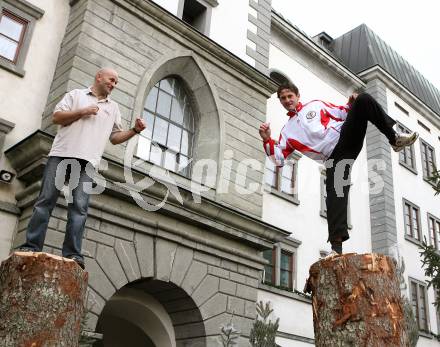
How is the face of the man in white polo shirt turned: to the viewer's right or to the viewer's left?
to the viewer's right

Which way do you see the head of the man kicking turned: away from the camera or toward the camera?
toward the camera

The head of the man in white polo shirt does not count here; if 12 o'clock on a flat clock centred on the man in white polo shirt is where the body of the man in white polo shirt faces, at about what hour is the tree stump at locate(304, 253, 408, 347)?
The tree stump is roughly at 11 o'clock from the man in white polo shirt.

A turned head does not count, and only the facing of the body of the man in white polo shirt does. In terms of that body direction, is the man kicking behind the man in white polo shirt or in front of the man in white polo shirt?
in front

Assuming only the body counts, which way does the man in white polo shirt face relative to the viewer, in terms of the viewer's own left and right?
facing the viewer and to the right of the viewer
